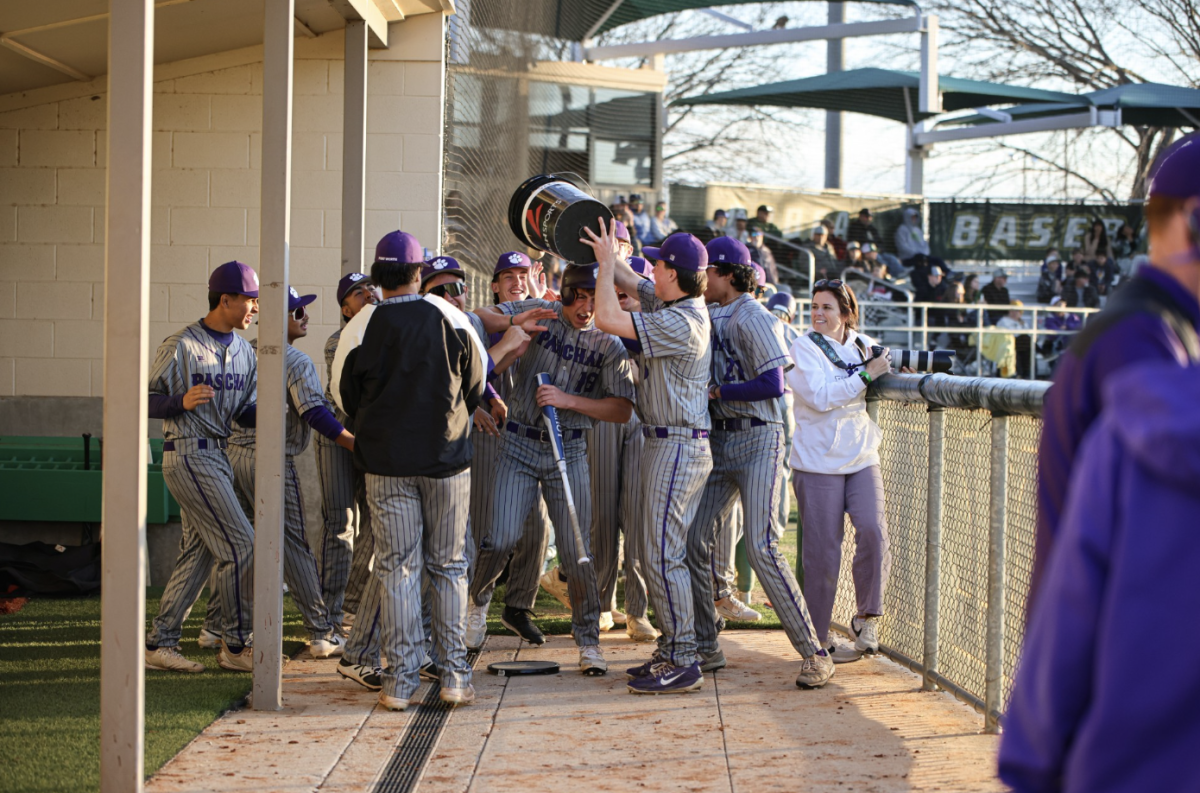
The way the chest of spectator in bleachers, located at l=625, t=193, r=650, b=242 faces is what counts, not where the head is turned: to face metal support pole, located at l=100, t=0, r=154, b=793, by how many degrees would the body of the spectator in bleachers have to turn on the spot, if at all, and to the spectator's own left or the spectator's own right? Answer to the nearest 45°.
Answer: approximately 45° to the spectator's own right

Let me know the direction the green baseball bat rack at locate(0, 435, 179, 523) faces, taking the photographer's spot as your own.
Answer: facing the viewer

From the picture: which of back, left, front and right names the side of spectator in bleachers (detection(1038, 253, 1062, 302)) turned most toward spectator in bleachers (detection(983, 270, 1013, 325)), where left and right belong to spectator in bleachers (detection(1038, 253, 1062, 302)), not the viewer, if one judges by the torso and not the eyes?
right

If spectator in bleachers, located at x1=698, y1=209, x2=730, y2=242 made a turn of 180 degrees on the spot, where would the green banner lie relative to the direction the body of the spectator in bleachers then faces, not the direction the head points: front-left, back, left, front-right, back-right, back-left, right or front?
right

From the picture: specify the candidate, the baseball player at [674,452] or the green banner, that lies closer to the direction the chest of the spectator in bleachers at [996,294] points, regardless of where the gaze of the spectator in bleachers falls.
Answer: the baseball player

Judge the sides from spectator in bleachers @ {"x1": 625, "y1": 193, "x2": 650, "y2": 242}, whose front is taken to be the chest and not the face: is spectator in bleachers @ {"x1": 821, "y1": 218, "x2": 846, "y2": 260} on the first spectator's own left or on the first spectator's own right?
on the first spectator's own left

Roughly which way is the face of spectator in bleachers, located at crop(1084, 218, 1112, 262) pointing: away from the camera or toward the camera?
toward the camera

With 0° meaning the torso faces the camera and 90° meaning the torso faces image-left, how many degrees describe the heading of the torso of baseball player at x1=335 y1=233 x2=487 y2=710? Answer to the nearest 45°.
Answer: approximately 180°

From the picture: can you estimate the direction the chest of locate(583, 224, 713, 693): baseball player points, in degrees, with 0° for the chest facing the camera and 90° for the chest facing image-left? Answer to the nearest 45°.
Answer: approximately 90°

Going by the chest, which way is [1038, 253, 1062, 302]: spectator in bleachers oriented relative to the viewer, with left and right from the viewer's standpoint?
facing the viewer and to the right of the viewer

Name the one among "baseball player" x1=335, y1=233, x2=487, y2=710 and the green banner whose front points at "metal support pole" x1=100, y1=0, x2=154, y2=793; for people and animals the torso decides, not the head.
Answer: the green banner

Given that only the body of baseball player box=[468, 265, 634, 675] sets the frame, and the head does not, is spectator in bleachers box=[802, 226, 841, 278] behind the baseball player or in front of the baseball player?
behind

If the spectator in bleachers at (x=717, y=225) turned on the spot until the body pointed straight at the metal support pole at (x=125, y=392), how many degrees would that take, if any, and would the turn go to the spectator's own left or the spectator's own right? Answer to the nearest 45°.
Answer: approximately 45° to the spectator's own right

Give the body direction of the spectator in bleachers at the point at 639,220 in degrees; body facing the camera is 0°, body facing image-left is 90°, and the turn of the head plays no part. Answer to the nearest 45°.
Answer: approximately 315°

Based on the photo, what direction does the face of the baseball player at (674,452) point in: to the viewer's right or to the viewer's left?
to the viewer's left
